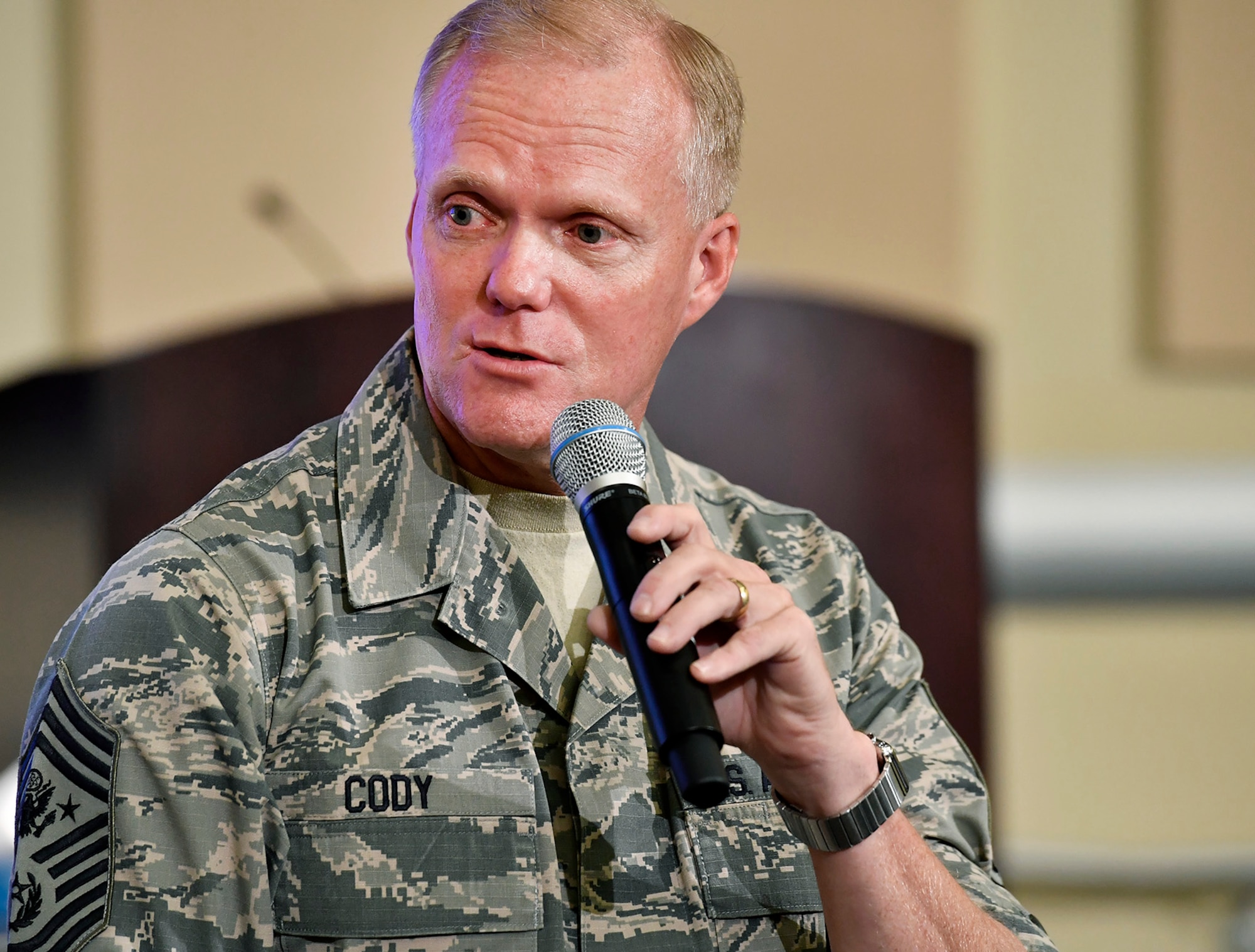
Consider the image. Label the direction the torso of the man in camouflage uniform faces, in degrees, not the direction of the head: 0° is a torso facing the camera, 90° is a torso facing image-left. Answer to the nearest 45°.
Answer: approximately 315°

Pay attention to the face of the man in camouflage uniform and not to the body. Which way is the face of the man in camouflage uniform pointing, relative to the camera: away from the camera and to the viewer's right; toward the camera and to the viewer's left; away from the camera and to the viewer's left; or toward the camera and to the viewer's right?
toward the camera and to the viewer's left
